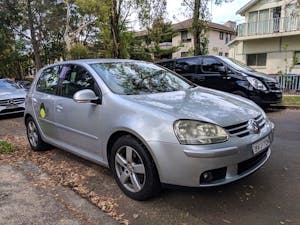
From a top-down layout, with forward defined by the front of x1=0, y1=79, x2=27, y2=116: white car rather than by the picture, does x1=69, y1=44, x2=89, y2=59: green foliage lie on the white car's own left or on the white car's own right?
on the white car's own left

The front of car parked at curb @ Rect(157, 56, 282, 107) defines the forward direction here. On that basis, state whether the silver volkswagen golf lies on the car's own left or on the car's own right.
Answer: on the car's own right

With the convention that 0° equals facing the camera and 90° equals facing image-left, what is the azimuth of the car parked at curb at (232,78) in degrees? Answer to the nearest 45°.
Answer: approximately 315°

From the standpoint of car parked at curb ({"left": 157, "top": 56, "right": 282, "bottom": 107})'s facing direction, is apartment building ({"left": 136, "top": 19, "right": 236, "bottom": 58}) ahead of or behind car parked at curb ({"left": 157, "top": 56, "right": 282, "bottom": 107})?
behind

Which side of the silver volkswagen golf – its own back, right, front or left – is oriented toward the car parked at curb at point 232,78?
left

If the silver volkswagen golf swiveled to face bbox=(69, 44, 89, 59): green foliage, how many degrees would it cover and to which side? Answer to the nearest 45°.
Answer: approximately 135° to its left
